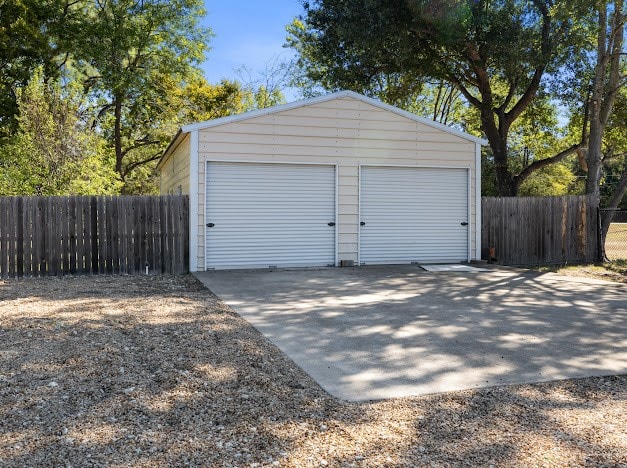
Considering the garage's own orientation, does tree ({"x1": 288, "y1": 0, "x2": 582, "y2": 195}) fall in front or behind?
behind

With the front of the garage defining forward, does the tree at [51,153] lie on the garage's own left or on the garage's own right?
on the garage's own right

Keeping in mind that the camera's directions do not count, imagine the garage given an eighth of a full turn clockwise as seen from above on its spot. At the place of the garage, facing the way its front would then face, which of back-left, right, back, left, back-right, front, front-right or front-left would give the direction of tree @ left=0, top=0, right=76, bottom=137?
right

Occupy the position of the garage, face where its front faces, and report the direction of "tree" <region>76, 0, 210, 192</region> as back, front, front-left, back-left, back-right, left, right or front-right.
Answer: back-right

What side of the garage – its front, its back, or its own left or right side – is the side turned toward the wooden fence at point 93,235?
right

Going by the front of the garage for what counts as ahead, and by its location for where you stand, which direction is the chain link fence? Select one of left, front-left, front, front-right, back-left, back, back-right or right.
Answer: back-left

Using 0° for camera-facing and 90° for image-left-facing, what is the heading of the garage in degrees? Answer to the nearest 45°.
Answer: approximately 0°

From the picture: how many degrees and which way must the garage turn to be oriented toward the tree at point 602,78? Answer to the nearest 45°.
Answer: approximately 135° to its left

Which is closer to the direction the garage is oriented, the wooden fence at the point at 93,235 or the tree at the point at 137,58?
the wooden fence
